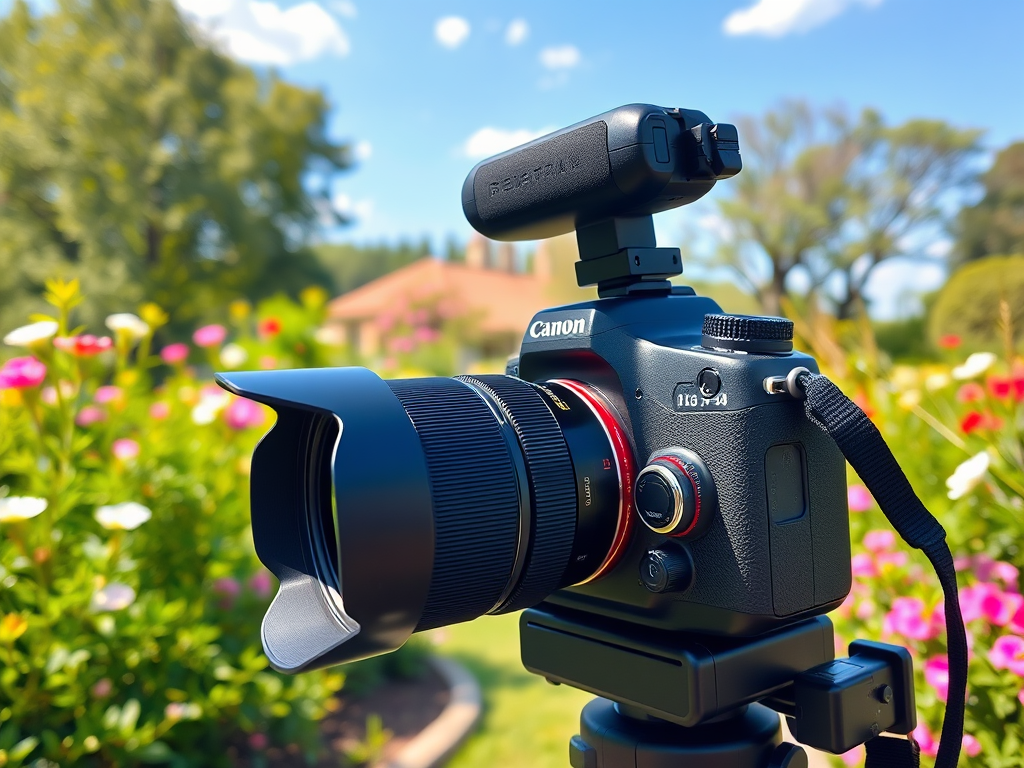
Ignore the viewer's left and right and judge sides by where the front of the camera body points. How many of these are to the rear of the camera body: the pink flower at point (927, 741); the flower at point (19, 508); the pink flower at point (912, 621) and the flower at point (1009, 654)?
3

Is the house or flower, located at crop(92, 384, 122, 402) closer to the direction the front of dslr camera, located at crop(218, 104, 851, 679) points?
the flower

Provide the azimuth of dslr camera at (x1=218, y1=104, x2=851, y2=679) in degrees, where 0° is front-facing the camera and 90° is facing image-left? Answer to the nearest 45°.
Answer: approximately 45°

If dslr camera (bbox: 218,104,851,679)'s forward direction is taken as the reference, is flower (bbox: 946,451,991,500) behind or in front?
behind

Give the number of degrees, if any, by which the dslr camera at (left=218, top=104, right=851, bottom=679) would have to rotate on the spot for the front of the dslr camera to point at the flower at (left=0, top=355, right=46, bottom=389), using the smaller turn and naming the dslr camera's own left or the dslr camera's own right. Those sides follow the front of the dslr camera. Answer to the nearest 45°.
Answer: approximately 90° to the dslr camera's own right

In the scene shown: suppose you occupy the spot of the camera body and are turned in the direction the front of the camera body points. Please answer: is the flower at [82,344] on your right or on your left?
on your right

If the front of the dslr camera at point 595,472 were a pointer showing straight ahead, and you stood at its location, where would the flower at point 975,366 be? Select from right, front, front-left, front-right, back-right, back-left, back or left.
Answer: back

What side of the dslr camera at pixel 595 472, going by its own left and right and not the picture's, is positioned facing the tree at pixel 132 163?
right

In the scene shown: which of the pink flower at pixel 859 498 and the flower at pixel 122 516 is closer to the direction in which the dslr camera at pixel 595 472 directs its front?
the flower
